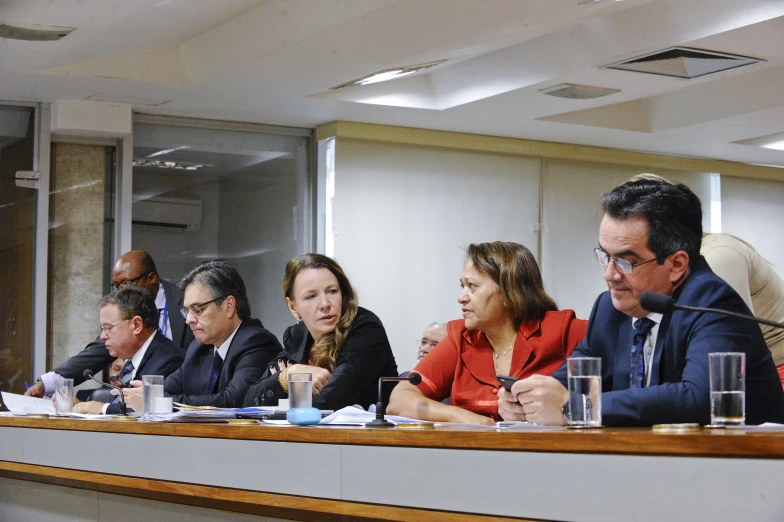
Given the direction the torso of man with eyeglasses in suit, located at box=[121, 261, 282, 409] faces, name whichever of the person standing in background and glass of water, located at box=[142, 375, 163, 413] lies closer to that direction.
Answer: the glass of water

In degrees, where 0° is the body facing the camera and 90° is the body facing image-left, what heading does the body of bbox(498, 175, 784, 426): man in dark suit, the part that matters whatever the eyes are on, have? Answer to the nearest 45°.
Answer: approximately 45°

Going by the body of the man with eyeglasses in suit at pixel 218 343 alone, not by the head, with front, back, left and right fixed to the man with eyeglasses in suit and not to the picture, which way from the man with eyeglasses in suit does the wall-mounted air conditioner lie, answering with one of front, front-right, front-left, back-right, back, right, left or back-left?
back-right

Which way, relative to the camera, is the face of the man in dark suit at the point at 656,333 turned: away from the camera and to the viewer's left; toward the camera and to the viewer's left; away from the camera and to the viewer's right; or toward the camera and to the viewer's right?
toward the camera and to the viewer's left

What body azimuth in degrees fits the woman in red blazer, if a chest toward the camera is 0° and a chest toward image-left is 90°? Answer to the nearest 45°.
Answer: approximately 45°

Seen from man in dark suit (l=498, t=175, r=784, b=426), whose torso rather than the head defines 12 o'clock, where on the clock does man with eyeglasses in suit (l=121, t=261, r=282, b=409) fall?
The man with eyeglasses in suit is roughly at 3 o'clock from the man in dark suit.

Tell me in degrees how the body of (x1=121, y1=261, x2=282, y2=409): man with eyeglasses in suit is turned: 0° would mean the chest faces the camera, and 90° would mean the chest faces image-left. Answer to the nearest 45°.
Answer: approximately 45°

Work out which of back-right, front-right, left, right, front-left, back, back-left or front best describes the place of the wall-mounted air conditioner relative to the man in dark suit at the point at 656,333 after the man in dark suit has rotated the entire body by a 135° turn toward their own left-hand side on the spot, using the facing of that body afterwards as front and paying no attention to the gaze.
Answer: back-left

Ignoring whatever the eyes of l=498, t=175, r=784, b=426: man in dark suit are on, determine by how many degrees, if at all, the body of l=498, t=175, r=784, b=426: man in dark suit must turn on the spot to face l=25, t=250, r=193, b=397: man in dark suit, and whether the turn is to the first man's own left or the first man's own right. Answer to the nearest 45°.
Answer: approximately 90° to the first man's own right

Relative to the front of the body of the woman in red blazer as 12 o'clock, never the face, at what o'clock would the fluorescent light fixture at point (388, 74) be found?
The fluorescent light fixture is roughly at 4 o'clock from the woman in red blazer.

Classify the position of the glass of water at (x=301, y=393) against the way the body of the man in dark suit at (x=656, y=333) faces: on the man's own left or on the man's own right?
on the man's own right

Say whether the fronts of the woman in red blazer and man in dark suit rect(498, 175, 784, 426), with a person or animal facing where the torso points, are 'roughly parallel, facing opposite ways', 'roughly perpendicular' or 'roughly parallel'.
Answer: roughly parallel
